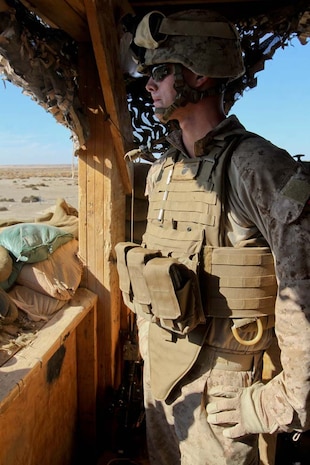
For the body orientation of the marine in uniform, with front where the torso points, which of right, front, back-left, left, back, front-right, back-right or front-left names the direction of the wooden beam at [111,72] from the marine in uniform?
right

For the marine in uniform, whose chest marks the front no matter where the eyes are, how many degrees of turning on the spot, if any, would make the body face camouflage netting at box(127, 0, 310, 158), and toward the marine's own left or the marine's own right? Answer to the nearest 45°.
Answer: approximately 135° to the marine's own right

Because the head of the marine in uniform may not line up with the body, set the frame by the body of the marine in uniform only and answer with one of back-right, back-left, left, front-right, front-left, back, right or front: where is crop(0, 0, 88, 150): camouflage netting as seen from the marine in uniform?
right

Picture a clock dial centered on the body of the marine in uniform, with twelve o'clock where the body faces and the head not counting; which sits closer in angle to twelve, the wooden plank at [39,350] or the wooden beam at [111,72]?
the wooden plank

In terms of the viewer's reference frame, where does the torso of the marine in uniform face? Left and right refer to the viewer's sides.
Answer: facing the viewer and to the left of the viewer

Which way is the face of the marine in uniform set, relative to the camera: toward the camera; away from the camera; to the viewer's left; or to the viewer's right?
to the viewer's left
